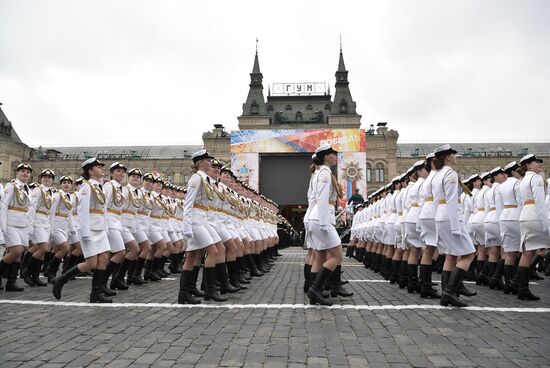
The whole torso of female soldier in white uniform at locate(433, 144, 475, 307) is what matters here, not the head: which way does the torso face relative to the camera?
to the viewer's right

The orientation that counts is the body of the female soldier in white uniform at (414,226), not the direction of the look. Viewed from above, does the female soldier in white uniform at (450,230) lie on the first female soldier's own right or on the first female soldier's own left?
on the first female soldier's own right
